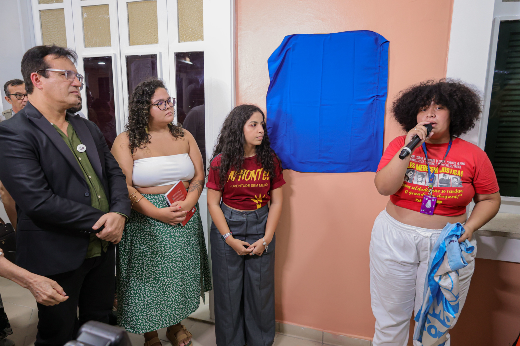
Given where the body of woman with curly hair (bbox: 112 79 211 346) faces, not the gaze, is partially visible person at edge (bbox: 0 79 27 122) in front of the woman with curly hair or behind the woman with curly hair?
behind

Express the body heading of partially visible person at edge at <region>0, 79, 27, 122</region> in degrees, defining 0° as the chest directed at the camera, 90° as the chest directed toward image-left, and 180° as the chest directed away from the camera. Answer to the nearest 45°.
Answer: approximately 315°

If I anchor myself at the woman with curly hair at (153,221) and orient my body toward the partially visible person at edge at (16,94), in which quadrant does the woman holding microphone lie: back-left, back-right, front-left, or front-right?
back-right

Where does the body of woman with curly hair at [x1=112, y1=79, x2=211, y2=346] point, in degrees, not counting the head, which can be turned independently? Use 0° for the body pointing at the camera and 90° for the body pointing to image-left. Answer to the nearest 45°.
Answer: approximately 315°

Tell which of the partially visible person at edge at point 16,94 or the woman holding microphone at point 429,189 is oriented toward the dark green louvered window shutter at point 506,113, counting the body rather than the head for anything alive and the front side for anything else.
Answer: the partially visible person at edge

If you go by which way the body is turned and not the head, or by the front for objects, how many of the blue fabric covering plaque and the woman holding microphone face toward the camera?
2

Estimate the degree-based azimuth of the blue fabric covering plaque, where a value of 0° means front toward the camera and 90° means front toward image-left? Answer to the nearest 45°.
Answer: approximately 0°

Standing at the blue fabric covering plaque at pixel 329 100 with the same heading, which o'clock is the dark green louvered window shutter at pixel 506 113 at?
The dark green louvered window shutter is roughly at 9 o'clock from the blue fabric covering plaque.

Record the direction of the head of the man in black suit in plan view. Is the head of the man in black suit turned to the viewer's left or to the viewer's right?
to the viewer's right
